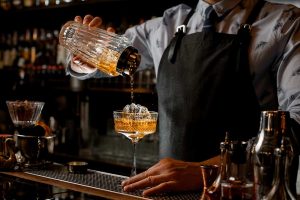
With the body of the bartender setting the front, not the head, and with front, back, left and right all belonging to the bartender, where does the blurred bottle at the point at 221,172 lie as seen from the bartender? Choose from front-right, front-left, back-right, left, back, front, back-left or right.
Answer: front-left

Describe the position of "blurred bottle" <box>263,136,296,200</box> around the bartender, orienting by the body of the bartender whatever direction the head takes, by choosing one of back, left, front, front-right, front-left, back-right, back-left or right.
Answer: front-left

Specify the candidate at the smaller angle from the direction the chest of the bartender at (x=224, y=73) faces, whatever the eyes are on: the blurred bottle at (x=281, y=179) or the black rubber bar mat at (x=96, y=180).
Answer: the black rubber bar mat

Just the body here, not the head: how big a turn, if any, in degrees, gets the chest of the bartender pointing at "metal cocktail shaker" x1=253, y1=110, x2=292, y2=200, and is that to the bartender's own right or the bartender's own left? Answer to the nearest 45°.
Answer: approximately 45° to the bartender's own left

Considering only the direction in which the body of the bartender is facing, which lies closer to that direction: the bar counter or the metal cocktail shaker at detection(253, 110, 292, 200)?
the bar counter

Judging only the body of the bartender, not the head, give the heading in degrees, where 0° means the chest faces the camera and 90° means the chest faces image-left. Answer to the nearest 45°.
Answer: approximately 45°

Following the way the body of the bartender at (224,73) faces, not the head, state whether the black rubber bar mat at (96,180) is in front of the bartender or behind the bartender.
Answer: in front

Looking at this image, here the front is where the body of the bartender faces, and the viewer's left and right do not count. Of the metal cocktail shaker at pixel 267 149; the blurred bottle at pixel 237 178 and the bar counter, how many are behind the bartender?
0

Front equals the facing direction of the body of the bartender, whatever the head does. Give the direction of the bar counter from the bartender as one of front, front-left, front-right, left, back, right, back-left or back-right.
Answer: front

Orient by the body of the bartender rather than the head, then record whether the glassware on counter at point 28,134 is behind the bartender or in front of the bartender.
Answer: in front
